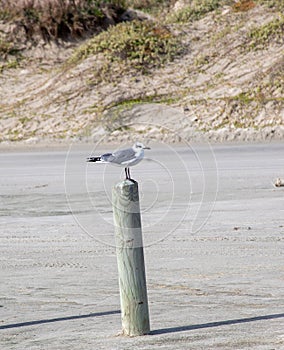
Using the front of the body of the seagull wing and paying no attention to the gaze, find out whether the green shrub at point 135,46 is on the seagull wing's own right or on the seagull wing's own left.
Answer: on the seagull wing's own left

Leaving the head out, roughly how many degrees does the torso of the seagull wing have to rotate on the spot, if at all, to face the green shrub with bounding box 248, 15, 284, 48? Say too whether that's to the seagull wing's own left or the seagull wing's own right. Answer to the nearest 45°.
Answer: approximately 90° to the seagull wing's own left

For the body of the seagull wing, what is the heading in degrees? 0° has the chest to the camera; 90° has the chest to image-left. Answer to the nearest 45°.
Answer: approximately 270°
